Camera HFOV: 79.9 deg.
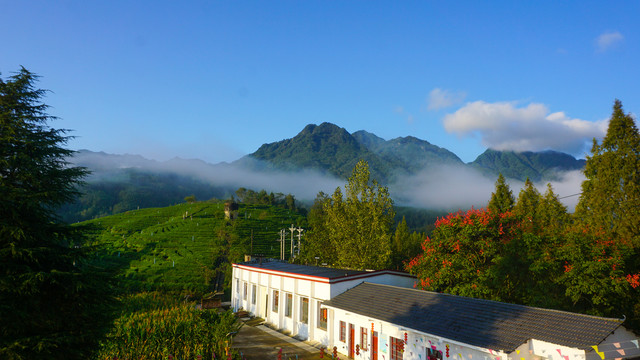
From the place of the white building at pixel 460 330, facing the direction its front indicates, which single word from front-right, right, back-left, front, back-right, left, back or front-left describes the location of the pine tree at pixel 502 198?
back-right

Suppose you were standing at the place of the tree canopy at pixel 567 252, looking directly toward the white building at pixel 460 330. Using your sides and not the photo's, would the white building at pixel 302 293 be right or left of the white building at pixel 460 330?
right

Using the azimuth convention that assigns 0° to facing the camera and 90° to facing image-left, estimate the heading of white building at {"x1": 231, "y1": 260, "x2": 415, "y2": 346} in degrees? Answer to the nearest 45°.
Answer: approximately 45°

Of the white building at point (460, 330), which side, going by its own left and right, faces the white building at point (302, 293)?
right

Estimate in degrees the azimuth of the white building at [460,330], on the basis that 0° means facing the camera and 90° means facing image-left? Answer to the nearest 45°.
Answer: approximately 45°

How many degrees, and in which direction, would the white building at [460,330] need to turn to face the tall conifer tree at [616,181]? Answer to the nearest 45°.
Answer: approximately 180°

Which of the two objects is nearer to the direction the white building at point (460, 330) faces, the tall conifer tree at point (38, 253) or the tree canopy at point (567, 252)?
the tall conifer tree

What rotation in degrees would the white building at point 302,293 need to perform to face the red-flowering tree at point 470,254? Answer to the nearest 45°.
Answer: approximately 135° to its left

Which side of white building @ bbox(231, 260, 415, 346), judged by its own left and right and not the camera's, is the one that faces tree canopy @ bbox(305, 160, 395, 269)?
back
